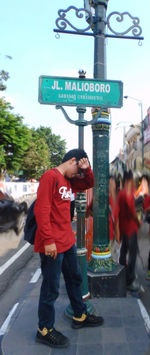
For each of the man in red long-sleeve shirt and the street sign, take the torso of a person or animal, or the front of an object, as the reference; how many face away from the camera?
0

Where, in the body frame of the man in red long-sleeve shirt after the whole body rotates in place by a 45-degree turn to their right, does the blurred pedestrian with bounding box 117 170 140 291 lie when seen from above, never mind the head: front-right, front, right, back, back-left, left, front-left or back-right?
back-left

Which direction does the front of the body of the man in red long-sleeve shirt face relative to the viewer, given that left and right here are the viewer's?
facing the viewer and to the right of the viewer

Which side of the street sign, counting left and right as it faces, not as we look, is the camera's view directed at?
front
